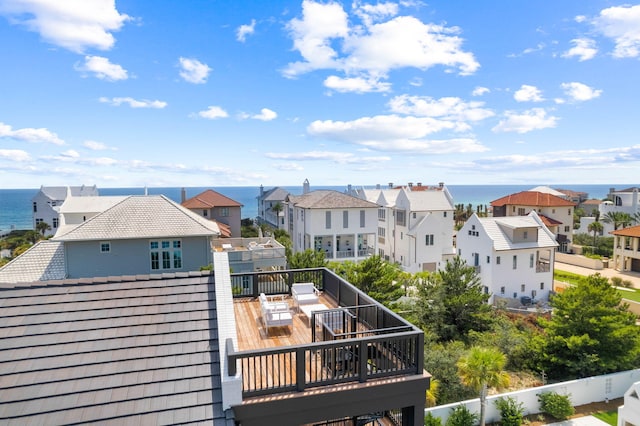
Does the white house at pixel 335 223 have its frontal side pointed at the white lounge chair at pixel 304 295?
yes

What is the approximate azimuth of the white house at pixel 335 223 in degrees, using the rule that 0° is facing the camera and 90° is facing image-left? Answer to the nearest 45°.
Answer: approximately 0°

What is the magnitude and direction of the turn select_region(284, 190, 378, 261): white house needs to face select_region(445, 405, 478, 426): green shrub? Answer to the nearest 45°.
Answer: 0° — it already faces it

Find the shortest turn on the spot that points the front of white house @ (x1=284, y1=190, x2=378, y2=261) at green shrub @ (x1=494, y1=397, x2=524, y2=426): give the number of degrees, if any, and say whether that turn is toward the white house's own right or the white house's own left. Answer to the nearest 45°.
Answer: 0° — it already faces it

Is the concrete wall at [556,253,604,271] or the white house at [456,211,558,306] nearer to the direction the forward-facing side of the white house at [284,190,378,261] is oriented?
the white house

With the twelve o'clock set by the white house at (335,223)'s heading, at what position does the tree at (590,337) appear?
The tree is roughly at 11 o'clock from the white house.

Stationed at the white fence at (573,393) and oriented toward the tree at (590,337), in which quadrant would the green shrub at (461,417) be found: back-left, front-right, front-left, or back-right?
back-left

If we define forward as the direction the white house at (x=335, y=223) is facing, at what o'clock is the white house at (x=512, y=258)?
the white house at (x=512, y=258) is roughly at 10 o'clock from the white house at (x=335, y=223).

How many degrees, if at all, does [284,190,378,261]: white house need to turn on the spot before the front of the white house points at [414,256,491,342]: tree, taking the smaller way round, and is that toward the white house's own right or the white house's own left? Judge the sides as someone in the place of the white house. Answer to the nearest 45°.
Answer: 0° — it already faces it

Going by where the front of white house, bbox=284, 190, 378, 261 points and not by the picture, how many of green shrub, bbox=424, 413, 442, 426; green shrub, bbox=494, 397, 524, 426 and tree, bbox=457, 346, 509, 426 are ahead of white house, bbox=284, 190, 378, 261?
3

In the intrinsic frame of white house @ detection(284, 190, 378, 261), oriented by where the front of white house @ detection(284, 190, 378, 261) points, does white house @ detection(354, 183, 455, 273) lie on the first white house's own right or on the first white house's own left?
on the first white house's own left

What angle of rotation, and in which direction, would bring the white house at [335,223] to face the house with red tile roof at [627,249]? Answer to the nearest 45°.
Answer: approximately 90° to its left
